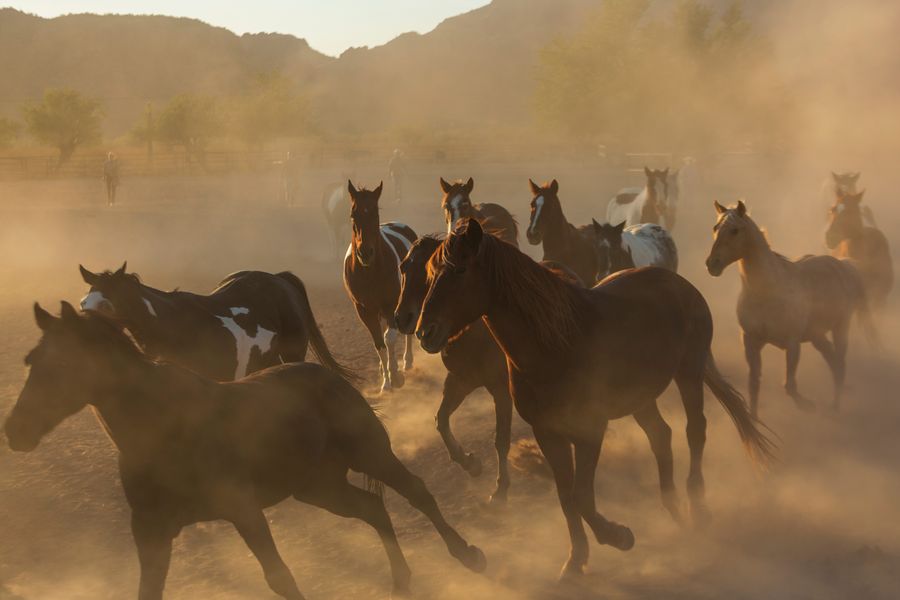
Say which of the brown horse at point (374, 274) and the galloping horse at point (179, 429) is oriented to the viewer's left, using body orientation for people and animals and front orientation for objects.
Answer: the galloping horse

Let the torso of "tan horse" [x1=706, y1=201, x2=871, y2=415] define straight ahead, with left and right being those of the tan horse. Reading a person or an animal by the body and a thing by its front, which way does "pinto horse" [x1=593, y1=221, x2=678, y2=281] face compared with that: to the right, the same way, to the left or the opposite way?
the same way

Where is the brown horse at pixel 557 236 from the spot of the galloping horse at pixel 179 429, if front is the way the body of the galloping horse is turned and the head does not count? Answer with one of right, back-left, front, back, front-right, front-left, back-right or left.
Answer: back-right

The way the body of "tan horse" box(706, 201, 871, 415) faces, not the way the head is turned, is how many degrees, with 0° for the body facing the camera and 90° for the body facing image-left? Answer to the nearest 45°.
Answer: approximately 45°

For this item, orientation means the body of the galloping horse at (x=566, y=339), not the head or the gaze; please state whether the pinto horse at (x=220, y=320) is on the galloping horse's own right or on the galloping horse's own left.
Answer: on the galloping horse's own right

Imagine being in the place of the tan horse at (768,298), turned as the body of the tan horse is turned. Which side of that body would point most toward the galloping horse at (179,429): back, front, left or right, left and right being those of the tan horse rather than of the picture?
front

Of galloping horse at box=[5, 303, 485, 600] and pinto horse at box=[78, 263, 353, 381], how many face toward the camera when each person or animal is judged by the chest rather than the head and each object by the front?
0

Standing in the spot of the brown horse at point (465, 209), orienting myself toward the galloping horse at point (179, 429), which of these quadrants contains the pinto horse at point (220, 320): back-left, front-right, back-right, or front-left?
front-right

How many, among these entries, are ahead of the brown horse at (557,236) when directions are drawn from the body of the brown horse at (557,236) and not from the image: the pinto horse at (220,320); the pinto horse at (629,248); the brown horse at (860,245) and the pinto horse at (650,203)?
1

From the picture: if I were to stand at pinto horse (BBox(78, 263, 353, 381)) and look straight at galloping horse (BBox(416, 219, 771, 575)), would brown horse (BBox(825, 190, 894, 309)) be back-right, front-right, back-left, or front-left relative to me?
front-left

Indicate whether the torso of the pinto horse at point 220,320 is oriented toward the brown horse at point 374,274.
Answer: no

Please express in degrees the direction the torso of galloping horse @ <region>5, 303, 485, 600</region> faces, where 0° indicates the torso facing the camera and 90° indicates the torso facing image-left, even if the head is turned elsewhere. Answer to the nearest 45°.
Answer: approximately 90°

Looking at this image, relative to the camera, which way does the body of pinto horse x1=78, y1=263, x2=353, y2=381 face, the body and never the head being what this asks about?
to the viewer's left

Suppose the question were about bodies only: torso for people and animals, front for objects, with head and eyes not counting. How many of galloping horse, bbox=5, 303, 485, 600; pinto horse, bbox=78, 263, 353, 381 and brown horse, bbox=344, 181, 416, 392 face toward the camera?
1

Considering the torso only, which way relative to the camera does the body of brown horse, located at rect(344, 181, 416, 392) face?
toward the camera

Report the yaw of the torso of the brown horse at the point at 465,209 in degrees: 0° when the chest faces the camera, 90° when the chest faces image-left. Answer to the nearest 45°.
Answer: approximately 45°

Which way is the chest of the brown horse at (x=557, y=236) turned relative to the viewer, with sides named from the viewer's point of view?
facing the viewer and to the left of the viewer

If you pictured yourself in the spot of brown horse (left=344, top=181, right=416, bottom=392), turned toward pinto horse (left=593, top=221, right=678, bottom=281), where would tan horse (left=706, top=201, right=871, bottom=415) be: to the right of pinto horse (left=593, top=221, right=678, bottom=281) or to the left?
right

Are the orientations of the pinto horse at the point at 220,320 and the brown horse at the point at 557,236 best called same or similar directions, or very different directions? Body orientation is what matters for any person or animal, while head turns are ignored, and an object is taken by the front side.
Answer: same or similar directions
